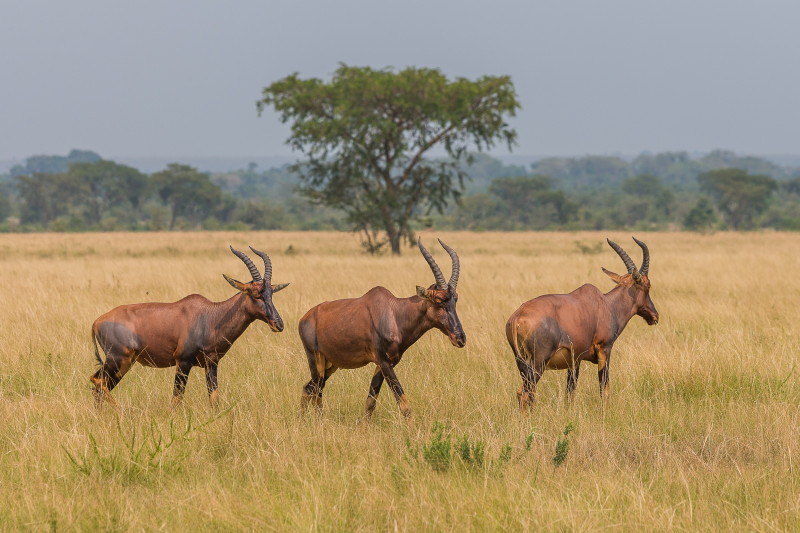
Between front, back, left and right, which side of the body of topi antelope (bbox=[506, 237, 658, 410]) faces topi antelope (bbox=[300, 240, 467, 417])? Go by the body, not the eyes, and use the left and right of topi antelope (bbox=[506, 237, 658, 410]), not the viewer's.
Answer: back

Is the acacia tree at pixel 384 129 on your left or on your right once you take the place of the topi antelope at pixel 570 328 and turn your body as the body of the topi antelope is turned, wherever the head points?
on your left

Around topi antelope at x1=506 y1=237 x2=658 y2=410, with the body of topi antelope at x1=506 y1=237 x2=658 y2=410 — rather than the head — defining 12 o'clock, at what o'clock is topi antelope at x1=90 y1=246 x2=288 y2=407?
topi antelope at x1=90 y1=246 x2=288 y2=407 is roughly at 7 o'clock from topi antelope at x1=506 y1=237 x2=658 y2=410.

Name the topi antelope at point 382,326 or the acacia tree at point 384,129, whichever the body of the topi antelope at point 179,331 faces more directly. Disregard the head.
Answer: the topi antelope

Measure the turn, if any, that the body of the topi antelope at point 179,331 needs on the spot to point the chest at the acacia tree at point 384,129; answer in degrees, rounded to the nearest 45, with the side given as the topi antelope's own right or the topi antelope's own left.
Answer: approximately 90° to the topi antelope's own left

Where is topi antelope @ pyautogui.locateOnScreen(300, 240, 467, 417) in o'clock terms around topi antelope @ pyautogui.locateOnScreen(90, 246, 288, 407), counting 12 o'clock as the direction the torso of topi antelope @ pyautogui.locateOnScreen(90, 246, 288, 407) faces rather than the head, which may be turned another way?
topi antelope @ pyautogui.locateOnScreen(300, 240, 467, 417) is roughly at 1 o'clock from topi antelope @ pyautogui.locateOnScreen(90, 246, 288, 407).

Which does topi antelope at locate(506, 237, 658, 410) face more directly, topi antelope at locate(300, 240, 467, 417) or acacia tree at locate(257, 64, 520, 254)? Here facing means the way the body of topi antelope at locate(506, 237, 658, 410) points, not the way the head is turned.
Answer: the acacia tree

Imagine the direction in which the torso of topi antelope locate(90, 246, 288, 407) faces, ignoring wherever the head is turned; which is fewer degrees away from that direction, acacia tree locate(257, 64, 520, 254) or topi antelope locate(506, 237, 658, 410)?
the topi antelope

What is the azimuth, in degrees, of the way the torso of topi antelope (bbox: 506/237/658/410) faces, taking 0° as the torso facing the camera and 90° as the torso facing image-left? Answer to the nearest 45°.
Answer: approximately 225°

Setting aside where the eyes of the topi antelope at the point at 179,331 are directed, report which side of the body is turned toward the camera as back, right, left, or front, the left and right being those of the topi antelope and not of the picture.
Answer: right

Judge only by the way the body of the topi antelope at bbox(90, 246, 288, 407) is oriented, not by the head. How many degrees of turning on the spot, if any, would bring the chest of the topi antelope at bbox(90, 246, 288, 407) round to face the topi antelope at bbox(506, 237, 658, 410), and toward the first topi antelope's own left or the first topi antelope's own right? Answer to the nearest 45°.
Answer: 0° — it already faces it
